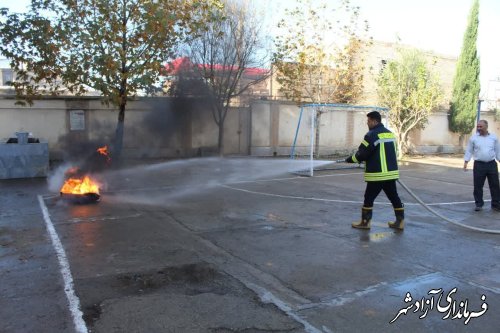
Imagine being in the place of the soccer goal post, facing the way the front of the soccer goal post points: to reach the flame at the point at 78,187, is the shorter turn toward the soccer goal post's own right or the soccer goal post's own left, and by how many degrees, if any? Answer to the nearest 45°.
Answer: approximately 45° to the soccer goal post's own right

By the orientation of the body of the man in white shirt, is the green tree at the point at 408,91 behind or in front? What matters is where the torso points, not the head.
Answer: behind

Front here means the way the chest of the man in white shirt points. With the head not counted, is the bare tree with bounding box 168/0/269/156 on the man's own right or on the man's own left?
on the man's own right

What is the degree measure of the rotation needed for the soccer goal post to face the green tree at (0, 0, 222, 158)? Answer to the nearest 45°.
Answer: approximately 90° to its right

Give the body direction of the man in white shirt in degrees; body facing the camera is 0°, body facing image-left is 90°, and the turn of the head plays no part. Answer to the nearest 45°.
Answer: approximately 0°

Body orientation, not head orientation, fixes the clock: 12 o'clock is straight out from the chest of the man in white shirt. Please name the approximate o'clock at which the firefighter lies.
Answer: The firefighter is roughly at 1 o'clock from the man in white shirt.

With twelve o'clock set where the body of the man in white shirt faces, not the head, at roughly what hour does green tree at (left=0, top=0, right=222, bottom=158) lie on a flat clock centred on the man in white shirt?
The green tree is roughly at 3 o'clock from the man in white shirt.

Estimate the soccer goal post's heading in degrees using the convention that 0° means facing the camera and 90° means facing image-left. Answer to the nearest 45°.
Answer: approximately 315°
